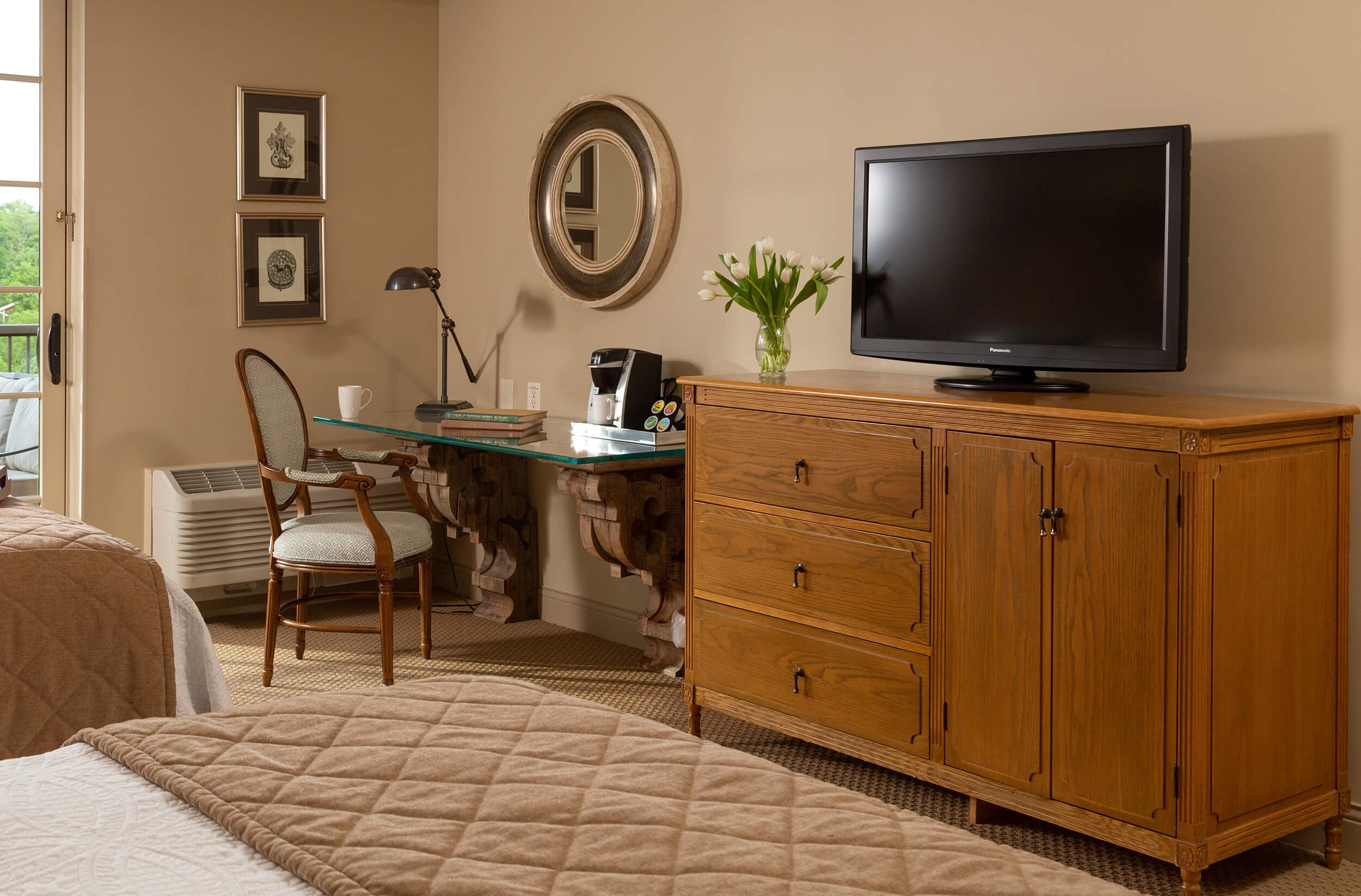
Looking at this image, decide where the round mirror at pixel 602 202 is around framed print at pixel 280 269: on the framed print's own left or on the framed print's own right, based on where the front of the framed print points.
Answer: on the framed print's own left

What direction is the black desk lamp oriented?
to the viewer's left

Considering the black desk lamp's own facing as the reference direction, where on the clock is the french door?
The french door is roughly at 12 o'clock from the black desk lamp.

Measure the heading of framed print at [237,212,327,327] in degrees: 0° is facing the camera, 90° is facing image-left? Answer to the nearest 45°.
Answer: approximately 0°

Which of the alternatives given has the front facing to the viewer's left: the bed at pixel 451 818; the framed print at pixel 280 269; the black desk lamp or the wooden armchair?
the black desk lamp

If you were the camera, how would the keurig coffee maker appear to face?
facing the viewer and to the left of the viewer

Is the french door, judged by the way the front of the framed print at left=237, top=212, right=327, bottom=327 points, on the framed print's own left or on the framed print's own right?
on the framed print's own right

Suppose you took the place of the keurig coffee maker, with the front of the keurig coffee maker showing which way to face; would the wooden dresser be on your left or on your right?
on your left

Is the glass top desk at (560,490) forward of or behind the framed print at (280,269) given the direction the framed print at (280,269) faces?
forward

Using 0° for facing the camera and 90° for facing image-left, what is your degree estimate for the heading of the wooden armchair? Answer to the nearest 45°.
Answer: approximately 270°

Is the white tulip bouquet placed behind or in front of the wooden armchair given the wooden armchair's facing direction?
in front
